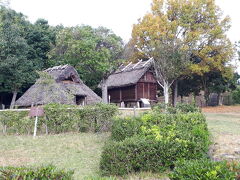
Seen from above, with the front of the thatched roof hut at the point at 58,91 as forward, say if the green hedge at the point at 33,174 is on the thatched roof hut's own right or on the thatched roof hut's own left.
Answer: on the thatched roof hut's own right

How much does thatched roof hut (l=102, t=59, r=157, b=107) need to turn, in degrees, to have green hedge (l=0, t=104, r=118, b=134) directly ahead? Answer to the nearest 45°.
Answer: approximately 45° to its right

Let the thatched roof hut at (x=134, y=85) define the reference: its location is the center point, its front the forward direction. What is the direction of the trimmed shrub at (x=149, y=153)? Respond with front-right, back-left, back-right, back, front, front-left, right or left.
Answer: front-right

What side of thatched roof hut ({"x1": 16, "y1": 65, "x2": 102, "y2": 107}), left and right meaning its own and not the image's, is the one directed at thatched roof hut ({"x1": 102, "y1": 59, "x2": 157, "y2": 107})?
left

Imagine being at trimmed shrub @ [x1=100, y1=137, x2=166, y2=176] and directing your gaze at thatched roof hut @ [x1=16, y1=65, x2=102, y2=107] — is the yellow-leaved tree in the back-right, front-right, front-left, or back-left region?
front-right

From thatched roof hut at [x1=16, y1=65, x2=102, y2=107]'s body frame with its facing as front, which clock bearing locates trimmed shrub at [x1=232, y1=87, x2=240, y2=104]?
The trimmed shrub is roughly at 10 o'clock from the thatched roof hut.

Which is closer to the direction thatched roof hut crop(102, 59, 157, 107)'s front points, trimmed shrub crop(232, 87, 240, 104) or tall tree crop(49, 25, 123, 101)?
the trimmed shrub

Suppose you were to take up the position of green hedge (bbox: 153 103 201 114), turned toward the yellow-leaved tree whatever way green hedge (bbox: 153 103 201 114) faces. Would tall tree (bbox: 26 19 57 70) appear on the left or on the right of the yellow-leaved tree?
left

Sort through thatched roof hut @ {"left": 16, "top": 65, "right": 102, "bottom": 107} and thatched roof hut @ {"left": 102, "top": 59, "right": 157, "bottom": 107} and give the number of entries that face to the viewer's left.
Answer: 0

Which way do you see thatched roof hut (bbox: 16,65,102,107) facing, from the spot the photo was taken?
facing the viewer and to the right of the viewer

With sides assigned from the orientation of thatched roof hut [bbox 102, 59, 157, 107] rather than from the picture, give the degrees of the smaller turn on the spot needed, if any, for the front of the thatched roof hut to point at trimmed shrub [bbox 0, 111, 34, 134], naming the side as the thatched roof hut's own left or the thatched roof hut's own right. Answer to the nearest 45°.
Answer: approximately 45° to the thatched roof hut's own right
